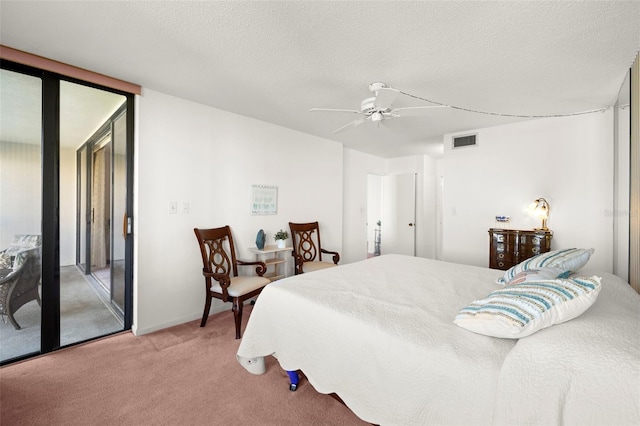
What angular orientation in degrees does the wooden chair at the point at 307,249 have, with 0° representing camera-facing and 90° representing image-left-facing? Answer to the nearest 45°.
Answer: approximately 315°

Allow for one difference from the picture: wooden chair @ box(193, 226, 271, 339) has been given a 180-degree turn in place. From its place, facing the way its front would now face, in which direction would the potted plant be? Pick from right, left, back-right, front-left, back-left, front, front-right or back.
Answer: right

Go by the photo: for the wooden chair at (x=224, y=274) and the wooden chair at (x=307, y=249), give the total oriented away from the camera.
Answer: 0

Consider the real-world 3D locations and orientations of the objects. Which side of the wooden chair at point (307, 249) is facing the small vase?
right

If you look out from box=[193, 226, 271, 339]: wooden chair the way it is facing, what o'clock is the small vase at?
The small vase is roughly at 9 o'clock from the wooden chair.

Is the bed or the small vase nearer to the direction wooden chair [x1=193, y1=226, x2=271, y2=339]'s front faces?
the bed

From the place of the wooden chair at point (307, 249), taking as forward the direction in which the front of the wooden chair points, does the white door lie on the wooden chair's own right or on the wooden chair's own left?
on the wooden chair's own left

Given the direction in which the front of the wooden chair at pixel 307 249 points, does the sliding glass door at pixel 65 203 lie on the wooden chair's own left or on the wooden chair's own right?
on the wooden chair's own right

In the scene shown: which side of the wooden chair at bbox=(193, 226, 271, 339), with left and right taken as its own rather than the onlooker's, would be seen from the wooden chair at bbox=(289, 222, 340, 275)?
left
